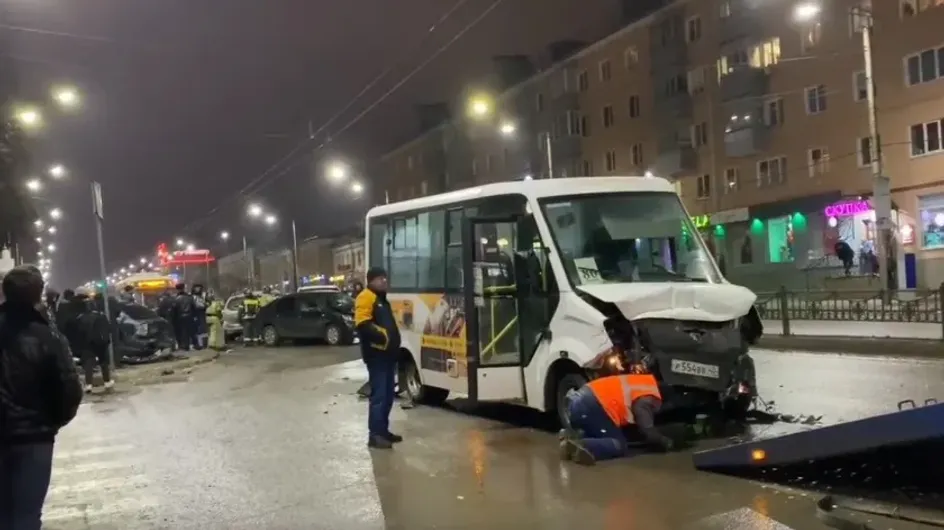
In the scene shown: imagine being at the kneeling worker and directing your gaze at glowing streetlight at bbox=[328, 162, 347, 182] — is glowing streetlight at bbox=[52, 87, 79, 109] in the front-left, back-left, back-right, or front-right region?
front-left

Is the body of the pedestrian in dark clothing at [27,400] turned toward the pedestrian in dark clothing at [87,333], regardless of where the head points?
yes

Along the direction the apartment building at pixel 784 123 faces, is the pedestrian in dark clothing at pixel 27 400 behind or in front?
in front

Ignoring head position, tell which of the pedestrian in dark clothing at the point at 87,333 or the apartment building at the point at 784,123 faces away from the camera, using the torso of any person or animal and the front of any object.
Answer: the pedestrian in dark clothing

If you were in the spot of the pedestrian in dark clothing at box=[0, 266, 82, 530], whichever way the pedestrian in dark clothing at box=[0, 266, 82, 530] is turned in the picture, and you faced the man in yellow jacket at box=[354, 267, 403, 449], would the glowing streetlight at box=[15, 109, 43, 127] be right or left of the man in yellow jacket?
left

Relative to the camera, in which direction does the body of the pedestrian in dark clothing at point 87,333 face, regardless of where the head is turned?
away from the camera

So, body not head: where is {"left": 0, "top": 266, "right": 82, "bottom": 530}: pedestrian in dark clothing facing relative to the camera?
away from the camera

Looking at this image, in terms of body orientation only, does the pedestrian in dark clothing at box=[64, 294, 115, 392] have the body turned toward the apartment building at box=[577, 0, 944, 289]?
no

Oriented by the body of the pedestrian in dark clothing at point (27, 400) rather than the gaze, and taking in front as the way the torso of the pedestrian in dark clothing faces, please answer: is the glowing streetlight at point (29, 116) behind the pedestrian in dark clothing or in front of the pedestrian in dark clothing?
in front

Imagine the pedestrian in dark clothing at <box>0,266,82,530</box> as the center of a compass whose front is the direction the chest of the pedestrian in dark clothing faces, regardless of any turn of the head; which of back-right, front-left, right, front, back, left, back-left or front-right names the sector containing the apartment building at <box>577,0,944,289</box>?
front-right

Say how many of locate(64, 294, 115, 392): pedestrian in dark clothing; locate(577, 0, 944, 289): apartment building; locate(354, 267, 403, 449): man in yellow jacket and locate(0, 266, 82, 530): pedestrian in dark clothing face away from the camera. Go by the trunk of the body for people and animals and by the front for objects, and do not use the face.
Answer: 2
